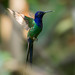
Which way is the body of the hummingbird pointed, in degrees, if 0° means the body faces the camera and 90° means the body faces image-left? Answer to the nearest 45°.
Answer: approximately 270°
